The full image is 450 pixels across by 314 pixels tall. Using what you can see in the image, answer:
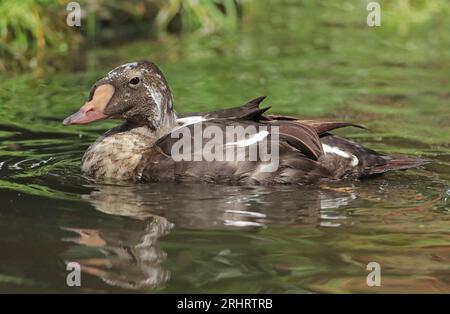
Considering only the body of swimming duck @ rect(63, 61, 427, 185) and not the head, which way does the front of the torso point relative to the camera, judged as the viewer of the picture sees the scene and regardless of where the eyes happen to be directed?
to the viewer's left
